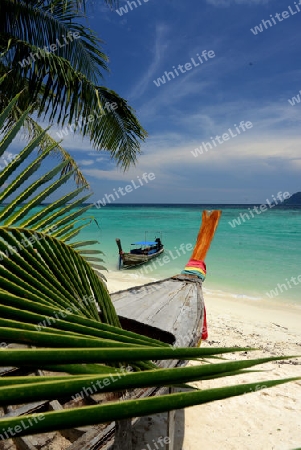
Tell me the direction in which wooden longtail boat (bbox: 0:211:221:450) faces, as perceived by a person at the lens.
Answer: facing away from the viewer and to the right of the viewer
